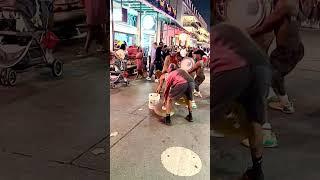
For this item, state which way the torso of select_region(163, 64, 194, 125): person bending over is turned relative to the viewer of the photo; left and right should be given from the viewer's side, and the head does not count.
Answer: facing away from the viewer and to the left of the viewer

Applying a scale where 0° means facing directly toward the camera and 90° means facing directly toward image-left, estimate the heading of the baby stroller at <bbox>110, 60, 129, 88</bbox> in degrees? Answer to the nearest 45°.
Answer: approximately 45°

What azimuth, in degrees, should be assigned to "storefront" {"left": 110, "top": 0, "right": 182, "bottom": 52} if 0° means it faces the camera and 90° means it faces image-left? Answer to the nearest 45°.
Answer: approximately 315°

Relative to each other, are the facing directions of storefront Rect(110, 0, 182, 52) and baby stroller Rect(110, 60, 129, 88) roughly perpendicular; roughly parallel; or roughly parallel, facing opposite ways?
roughly perpendicular
